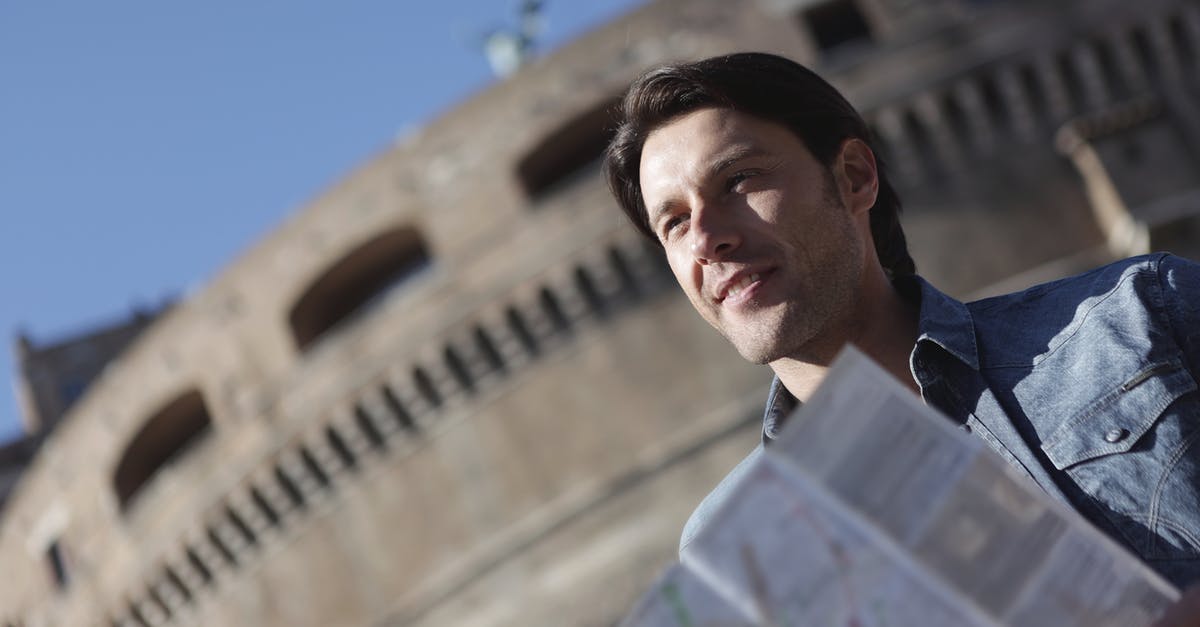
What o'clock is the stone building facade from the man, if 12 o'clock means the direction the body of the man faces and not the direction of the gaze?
The stone building facade is roughly at 4 o'clock from the man.

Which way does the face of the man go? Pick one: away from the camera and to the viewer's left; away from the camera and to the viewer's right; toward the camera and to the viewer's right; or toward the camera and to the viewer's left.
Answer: toward the camera and to the viewer's left

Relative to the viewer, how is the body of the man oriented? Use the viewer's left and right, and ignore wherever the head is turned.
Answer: facing the viewer and to the left of the viewer
